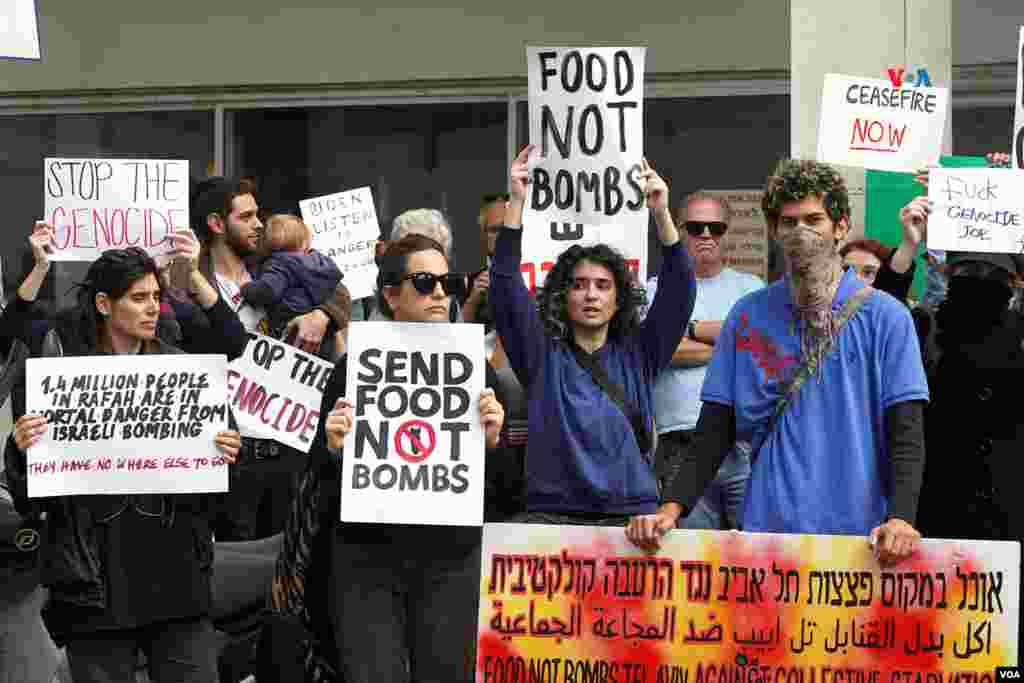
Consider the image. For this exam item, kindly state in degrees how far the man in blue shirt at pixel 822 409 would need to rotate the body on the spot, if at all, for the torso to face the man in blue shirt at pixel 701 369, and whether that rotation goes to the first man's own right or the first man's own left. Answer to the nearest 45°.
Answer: approximately 180°

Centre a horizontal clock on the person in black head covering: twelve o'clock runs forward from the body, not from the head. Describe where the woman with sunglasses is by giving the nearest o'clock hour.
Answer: The woman with sunglasses is roughly at 2 o'clock from the person in black head covering.

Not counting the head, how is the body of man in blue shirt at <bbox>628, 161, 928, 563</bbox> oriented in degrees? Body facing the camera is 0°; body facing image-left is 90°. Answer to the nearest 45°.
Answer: approximately 0°

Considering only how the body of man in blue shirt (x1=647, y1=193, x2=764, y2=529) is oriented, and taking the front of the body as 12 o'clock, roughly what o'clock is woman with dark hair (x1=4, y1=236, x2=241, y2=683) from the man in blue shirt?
The woman with dark hair is roughly at 2 o'clock from the man in blue shirt.
